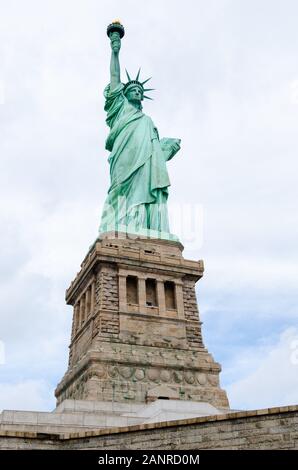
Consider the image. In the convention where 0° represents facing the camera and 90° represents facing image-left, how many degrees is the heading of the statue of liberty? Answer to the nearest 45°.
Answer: approximately 315°
